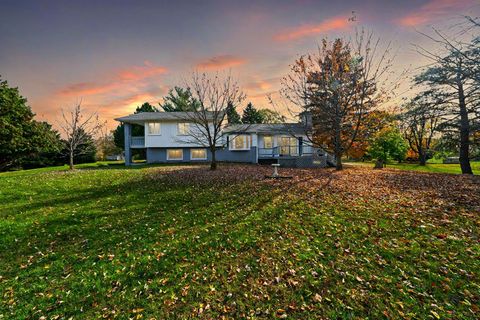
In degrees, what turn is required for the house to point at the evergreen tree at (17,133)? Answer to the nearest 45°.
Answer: approximately 90° to its right

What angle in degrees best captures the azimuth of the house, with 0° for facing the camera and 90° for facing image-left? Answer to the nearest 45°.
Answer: approximately 0°
